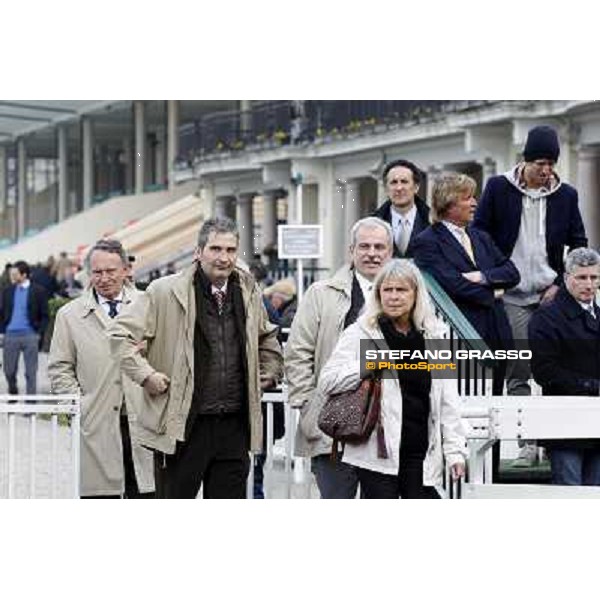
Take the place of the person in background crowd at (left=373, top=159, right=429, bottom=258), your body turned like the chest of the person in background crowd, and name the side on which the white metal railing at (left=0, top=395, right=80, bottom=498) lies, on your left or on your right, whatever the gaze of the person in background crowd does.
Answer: on your right

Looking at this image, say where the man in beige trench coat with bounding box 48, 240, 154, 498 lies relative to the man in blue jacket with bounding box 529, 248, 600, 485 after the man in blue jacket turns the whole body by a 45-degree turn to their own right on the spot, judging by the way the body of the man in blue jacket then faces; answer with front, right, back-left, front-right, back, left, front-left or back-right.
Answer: right

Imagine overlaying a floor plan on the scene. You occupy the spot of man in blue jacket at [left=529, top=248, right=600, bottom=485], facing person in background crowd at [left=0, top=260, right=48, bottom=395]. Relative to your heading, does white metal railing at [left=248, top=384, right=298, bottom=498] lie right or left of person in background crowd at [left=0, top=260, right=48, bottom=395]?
left

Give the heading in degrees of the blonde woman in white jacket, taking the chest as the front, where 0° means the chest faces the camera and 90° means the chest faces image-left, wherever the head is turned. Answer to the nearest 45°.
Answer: approximately 0°

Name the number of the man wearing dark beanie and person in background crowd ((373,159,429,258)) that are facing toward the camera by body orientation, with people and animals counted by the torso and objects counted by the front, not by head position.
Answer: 2

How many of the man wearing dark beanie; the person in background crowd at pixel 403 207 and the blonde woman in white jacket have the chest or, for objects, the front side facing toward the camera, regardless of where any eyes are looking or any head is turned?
3
